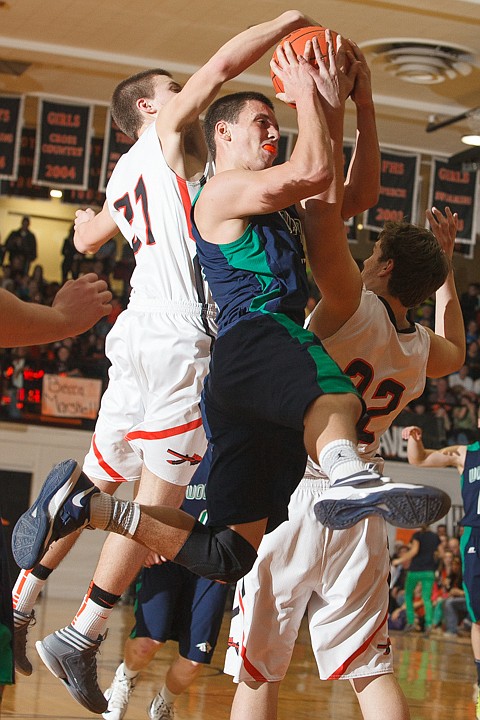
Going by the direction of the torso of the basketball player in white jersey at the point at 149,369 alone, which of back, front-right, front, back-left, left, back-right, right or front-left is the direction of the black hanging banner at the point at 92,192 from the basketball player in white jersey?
front-left

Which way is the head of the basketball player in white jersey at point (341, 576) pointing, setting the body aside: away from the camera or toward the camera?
away from the camera

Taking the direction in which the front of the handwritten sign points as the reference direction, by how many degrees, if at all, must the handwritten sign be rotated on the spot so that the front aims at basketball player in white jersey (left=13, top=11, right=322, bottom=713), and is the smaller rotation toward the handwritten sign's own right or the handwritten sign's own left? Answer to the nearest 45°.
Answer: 0° — it already faces them

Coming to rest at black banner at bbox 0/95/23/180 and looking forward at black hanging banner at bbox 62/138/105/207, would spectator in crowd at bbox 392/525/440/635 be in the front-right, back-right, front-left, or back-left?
front-right

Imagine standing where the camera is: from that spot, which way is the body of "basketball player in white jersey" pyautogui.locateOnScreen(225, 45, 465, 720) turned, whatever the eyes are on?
away from the camera

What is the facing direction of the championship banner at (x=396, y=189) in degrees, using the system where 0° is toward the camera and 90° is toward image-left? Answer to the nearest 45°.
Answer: approximately 0°

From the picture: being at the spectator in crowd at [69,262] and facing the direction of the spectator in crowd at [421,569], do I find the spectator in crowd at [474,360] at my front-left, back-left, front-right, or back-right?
front-left

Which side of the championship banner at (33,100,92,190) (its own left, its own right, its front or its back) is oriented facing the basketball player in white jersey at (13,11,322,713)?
front

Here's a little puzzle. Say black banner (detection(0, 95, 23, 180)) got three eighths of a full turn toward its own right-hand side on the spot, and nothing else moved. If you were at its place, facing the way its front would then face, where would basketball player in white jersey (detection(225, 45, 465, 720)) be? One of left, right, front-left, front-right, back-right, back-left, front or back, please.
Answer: back-left

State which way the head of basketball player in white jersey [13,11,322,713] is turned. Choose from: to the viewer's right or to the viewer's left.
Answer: to the viewer's right

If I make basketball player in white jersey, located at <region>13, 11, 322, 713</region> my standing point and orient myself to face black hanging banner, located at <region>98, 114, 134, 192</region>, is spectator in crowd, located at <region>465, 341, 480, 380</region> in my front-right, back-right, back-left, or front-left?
front-right

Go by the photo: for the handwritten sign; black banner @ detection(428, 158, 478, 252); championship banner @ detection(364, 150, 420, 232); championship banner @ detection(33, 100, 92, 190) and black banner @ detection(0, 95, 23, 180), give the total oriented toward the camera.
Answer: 5

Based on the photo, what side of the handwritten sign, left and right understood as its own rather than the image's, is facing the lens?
front

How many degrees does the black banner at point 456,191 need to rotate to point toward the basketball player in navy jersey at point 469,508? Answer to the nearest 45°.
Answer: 0° — it already faces them

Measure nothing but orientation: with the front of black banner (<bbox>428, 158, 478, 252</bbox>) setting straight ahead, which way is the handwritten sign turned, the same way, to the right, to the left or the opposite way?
the same way
